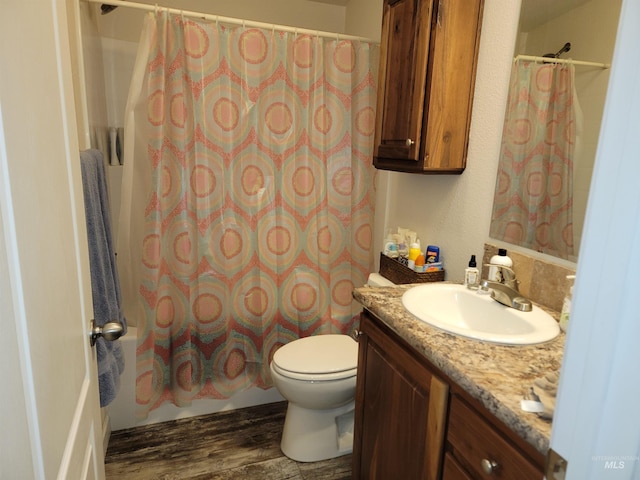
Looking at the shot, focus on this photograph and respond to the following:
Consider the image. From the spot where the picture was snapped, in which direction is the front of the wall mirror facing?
facing the viewer and to the left of the viewer

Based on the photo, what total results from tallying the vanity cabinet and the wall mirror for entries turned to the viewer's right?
0

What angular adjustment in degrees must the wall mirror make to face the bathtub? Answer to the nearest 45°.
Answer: approximately 45° to its right

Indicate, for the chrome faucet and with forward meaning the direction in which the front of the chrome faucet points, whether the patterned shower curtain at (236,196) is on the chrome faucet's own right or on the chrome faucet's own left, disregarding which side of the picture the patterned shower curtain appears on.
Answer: on the chrome faucet's own right

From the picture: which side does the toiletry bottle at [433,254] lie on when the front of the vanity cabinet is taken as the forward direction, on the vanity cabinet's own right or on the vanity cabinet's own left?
on the vanity cabinet's own right

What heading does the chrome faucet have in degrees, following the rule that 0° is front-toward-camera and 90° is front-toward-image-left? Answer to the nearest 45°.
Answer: approximately 45°

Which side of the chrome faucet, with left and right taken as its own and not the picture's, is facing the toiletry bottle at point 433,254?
right
